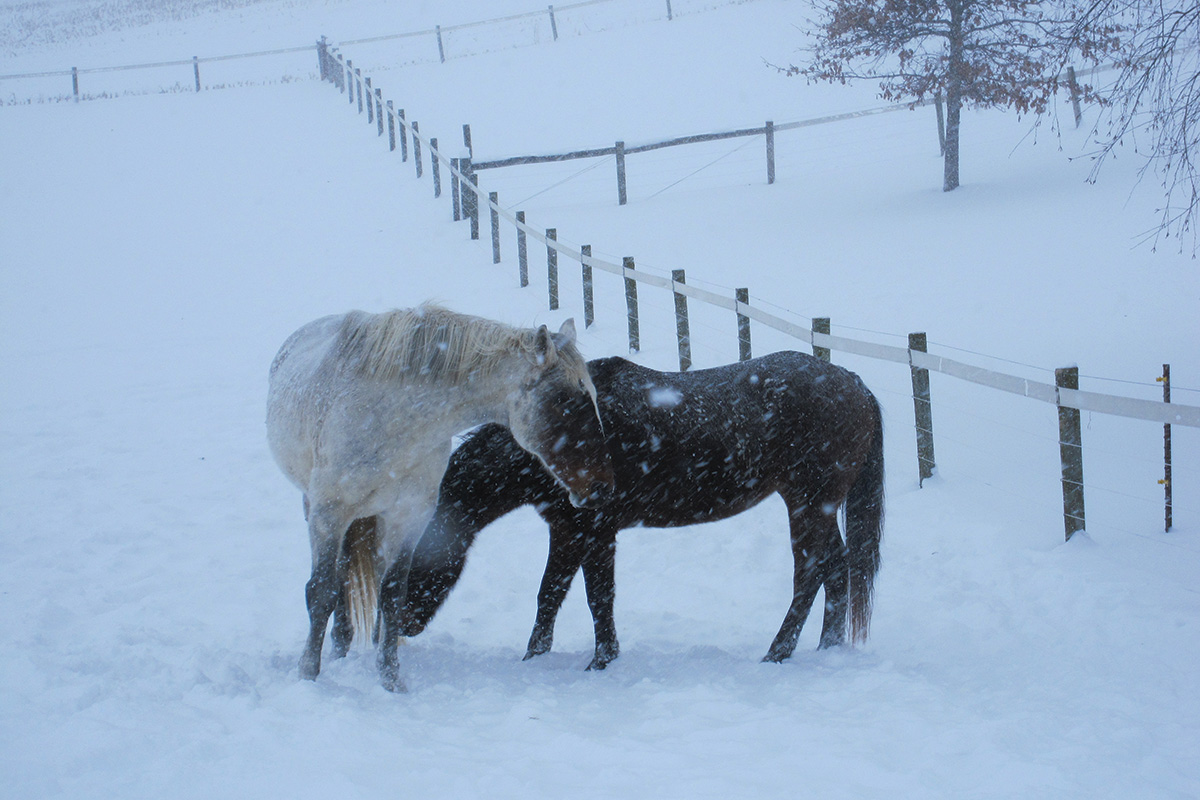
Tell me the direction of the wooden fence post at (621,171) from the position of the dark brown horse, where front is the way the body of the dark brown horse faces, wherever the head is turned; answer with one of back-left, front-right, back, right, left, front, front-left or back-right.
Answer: right

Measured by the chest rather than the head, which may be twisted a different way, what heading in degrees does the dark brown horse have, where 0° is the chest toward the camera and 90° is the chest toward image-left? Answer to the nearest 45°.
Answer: approximately 90°

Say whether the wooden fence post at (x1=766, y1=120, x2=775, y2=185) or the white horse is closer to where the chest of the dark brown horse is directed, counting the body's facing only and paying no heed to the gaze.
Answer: the white horse

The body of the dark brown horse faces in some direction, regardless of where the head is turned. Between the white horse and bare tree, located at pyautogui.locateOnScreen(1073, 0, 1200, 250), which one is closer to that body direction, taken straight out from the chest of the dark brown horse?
the white horse

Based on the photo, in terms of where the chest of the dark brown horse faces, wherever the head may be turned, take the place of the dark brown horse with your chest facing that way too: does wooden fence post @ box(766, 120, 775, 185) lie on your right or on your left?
on your right

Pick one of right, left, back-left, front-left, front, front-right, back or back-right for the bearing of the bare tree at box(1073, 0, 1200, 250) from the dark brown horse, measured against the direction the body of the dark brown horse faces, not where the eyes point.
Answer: back-right

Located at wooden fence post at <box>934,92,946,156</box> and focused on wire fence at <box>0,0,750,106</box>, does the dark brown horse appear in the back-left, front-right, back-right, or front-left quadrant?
back-left

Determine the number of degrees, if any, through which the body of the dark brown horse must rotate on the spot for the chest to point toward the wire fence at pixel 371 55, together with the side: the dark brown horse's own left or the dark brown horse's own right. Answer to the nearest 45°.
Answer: approximately 90° to the dark brown horse's own right

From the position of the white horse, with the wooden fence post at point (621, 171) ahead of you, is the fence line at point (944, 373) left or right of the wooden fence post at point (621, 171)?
right
